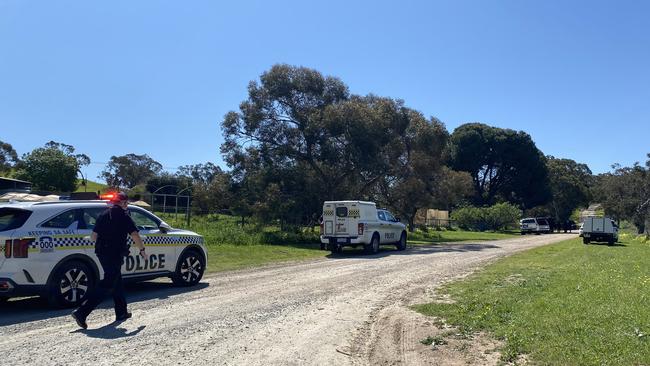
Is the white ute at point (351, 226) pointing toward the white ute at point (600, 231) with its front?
yes

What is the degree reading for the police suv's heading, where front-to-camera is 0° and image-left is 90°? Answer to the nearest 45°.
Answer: approximately 225°

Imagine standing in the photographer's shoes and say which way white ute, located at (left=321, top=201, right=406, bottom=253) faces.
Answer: facing away from the viewer and to the right of the viewer

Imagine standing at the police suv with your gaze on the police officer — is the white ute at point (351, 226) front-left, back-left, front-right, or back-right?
back-left

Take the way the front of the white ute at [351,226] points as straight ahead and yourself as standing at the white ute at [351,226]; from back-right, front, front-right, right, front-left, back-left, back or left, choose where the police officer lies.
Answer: back-right

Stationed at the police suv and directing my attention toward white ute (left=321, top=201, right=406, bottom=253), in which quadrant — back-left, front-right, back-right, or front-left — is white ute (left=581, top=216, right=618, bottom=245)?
front-right

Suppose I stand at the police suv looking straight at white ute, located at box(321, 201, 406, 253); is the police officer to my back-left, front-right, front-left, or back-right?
back-right

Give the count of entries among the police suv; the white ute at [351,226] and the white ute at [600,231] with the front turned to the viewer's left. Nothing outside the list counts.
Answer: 0

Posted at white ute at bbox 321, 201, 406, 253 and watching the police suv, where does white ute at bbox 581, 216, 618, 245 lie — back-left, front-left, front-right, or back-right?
back-left

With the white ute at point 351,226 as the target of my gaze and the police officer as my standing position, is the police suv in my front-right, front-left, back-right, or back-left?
front-left

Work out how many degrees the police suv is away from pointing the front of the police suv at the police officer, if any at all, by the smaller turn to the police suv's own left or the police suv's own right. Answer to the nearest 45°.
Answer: approximately 90° to the police suv's own right

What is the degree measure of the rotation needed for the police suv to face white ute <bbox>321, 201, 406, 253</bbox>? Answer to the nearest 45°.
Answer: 0° — it already faces it
